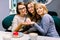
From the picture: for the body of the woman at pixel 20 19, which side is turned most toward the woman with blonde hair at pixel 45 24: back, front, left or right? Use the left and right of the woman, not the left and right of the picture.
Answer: front

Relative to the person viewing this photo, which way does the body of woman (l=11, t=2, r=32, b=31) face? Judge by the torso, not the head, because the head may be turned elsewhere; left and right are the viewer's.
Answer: facing the viewer and to the right of the viewer

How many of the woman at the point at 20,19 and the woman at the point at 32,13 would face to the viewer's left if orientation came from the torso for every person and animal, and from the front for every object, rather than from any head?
0

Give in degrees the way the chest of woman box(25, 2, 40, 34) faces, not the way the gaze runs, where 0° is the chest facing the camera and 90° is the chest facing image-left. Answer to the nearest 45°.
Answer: approximately 0°
